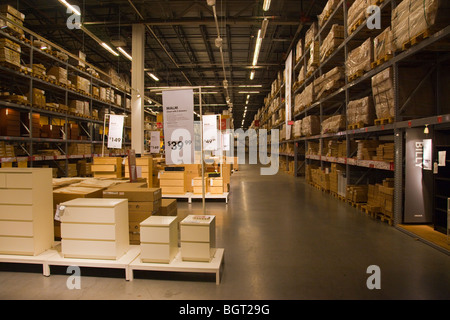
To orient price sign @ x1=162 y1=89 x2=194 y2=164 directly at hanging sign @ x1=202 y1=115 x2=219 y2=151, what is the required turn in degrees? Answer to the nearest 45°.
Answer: approximately 180°

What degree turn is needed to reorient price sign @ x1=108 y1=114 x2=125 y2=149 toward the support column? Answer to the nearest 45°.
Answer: approximately 180°

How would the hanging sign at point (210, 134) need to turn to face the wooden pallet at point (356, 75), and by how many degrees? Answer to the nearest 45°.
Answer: approximately 45° to its left

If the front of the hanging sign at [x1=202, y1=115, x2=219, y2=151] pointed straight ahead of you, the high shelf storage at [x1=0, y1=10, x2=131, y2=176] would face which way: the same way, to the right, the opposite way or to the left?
to the left

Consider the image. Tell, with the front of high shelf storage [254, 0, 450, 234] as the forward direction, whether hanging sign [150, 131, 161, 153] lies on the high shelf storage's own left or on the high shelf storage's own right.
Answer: on the high shelf storage's own right

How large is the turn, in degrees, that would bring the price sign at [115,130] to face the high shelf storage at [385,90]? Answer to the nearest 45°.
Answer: approximately 45° to its left

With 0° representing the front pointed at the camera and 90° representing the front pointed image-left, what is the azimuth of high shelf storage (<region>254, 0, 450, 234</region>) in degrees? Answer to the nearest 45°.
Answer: approximately 45°

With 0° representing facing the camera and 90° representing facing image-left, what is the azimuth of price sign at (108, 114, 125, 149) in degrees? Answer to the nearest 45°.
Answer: approximately 0°

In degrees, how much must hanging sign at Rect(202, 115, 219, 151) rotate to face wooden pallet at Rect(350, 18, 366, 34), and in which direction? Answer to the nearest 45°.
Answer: approximately 45° to its left

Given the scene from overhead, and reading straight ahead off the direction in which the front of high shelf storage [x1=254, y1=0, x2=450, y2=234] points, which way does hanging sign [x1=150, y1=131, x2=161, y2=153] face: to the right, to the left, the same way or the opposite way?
to the left

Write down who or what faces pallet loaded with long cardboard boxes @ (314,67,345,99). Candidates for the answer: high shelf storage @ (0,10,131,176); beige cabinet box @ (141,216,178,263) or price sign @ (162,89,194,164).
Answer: the high shelf storage

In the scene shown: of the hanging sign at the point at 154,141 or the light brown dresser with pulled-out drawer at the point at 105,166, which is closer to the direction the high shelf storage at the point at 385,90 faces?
the light brown dresser with pulled-out drawer
